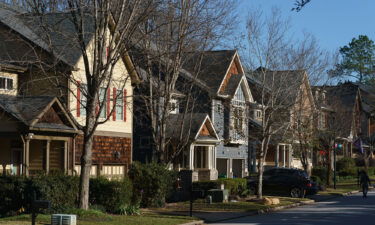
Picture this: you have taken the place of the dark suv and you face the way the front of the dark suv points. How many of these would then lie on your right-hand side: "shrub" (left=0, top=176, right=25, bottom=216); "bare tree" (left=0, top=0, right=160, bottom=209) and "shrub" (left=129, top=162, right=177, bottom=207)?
0

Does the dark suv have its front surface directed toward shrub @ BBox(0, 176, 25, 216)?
no

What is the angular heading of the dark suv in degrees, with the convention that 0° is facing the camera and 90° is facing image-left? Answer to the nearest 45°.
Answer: approximately 135°

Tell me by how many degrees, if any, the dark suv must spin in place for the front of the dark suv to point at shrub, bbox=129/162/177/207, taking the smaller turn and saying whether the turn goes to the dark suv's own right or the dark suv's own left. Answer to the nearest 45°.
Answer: approximately 90° to the dark suv's own left

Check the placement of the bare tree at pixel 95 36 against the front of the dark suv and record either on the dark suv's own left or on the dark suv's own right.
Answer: on the dark suv's own left

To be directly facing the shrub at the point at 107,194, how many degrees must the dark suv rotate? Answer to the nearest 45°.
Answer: approximately 90° to its left

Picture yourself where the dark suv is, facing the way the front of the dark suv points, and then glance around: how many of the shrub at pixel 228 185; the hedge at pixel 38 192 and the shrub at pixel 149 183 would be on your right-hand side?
0
